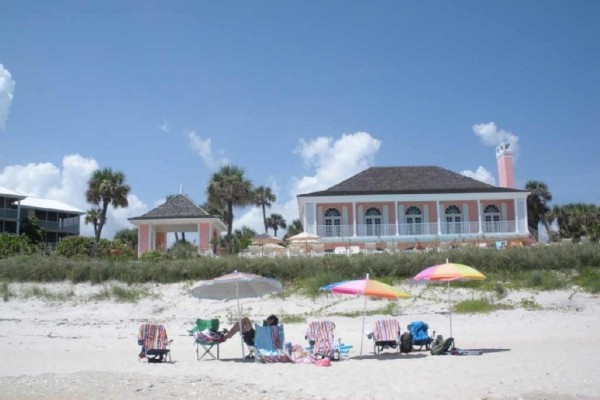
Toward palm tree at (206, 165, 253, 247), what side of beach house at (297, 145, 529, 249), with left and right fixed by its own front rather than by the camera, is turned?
right

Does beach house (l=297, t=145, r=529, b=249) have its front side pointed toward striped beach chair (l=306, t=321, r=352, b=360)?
yes

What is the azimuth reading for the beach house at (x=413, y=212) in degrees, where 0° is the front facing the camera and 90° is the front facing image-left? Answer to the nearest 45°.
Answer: approximately 0°

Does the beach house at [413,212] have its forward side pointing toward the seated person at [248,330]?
yes
